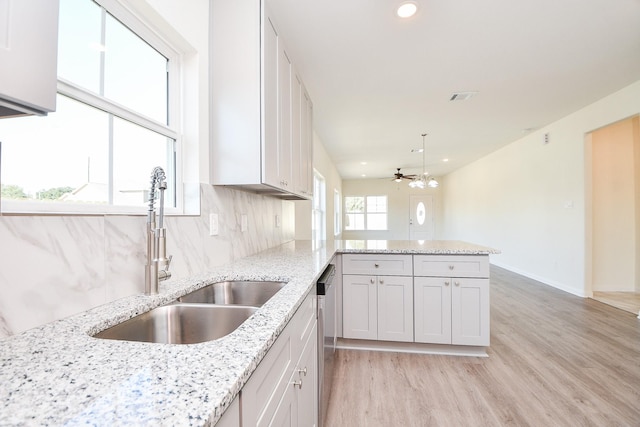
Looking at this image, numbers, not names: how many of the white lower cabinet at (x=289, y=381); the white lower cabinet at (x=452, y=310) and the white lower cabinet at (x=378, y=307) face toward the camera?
2

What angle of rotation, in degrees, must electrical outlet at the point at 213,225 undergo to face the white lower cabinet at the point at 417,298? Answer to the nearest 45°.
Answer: approximately 45° to its left

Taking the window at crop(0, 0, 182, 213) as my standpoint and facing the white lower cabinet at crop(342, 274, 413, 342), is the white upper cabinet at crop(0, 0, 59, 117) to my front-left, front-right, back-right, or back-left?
back-right

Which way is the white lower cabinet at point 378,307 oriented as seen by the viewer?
toward the camera

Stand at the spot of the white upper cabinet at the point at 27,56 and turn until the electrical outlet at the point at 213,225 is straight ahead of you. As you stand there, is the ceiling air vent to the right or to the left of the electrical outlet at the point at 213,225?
right

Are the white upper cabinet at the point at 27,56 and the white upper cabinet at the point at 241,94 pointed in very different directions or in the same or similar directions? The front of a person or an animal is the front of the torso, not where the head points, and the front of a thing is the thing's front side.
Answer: same or similar directions

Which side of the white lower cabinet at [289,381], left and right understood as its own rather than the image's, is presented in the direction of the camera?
right

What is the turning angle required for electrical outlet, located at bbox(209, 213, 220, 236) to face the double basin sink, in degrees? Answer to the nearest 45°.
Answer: approximately 45° to its right

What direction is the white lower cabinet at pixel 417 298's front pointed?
toward the camera

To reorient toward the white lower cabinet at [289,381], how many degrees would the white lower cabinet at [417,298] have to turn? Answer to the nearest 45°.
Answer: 0° — it already faces it

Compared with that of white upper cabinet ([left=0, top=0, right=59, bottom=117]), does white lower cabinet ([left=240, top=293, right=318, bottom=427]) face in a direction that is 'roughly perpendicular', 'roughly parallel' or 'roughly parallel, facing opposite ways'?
roughly parallel

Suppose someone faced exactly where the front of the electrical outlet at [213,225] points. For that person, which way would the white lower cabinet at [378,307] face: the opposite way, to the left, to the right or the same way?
to the right

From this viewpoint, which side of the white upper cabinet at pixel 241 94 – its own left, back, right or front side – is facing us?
right

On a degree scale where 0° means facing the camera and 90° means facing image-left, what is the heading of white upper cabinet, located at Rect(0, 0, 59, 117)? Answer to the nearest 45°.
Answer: approximately 315°

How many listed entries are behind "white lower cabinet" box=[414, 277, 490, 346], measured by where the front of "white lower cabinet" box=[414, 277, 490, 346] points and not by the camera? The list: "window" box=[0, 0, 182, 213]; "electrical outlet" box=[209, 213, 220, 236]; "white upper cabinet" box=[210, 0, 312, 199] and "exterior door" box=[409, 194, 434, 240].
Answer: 1
